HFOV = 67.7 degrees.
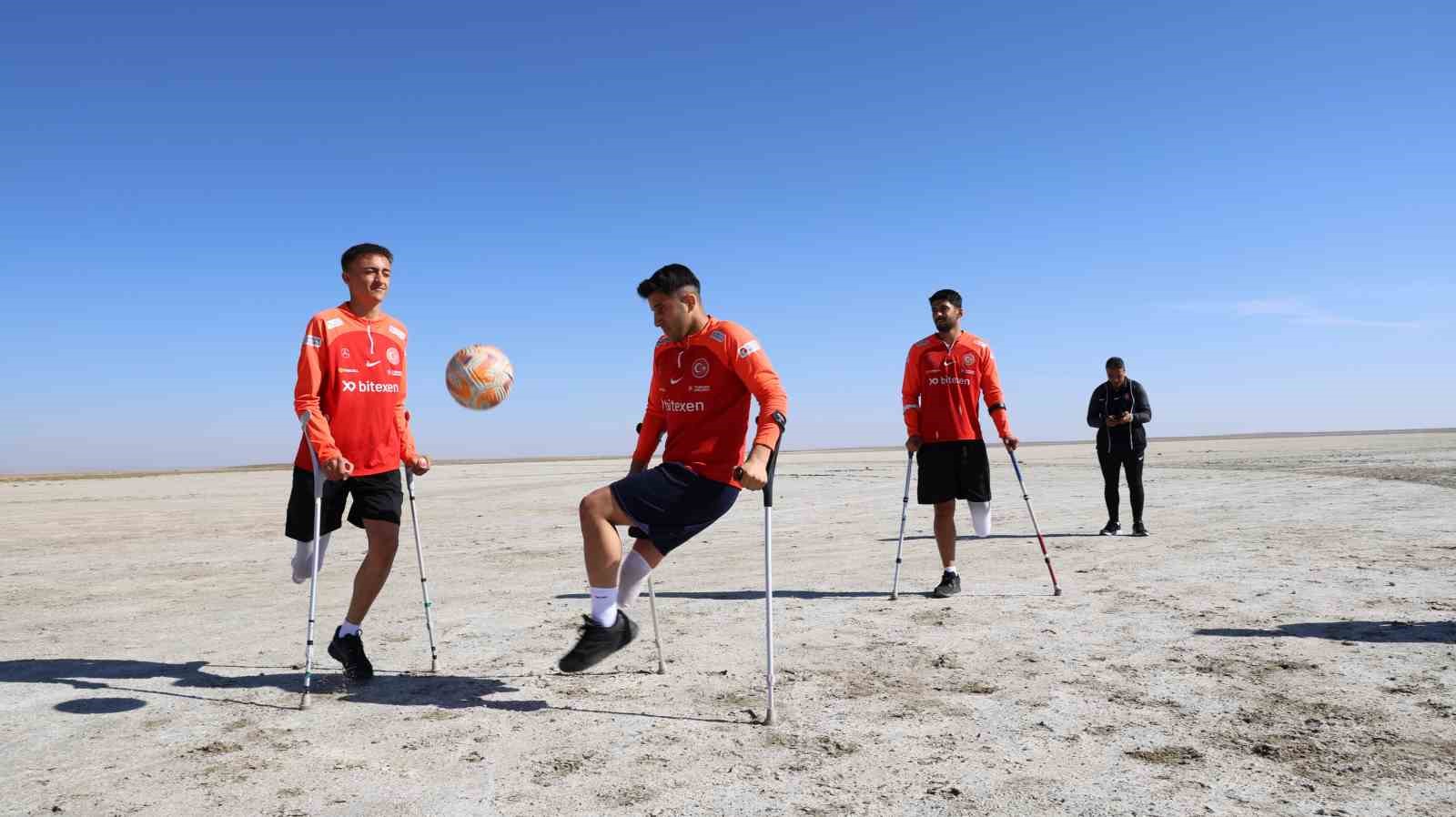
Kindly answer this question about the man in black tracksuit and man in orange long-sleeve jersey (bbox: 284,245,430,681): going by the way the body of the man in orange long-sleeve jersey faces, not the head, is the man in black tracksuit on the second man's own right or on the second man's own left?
on the second man's own left

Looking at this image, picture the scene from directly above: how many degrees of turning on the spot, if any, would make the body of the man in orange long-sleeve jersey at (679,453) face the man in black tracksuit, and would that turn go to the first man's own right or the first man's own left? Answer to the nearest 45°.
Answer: approximately 180°

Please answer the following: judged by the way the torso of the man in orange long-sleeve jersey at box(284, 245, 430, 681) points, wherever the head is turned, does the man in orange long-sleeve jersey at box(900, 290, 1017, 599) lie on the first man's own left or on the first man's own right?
on the first man's own left

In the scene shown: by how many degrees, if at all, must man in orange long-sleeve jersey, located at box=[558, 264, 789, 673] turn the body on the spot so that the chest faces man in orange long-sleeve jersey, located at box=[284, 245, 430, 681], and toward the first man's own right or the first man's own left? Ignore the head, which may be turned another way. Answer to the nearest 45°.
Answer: approximately 45° to the first man's own right

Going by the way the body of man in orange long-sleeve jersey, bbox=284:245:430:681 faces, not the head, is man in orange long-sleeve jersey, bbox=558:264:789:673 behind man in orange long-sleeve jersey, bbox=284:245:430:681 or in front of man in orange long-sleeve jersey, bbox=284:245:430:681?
in front

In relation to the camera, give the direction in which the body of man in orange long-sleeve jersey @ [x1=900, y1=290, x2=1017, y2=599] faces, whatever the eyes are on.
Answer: toward the camera

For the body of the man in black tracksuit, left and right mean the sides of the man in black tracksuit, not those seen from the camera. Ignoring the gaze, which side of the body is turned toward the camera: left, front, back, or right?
front

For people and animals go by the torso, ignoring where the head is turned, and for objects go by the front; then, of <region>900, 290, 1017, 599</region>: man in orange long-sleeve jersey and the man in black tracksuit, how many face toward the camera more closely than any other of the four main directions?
2

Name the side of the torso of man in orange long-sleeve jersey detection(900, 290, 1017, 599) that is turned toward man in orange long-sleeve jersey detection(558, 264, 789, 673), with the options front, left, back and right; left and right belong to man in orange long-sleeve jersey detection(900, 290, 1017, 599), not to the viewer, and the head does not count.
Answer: front

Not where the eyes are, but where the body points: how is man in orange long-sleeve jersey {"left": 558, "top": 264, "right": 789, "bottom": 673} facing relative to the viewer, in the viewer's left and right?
facing the viewer and to the left of the viewer

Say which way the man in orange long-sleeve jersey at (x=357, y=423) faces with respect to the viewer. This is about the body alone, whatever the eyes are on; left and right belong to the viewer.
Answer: facing the viewer and to the right of the viewer

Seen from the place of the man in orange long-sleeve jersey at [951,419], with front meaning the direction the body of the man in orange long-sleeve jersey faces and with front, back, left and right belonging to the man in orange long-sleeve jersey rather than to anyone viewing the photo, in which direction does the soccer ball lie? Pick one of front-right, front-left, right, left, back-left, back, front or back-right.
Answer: front-right
